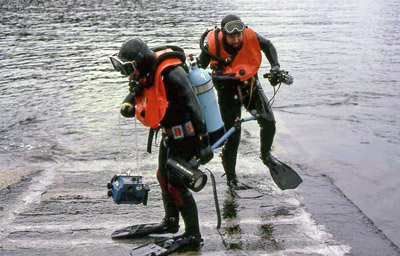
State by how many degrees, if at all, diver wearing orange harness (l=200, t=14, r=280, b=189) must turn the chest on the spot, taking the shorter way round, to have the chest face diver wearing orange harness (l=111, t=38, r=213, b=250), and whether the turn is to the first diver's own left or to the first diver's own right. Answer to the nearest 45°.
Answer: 0° — they already face them

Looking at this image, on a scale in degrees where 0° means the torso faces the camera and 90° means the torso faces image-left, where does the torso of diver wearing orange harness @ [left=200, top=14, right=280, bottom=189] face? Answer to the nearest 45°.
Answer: approximately 0°

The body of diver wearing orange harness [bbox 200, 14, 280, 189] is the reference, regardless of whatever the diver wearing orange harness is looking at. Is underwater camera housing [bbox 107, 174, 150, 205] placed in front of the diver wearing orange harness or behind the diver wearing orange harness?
in front
